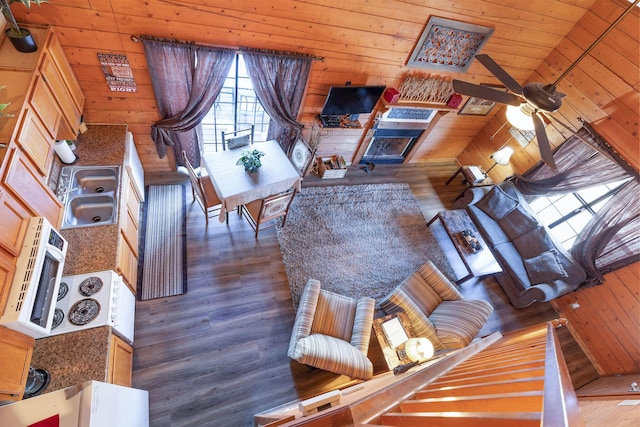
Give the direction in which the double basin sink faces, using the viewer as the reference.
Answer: facing to the right of the viewer

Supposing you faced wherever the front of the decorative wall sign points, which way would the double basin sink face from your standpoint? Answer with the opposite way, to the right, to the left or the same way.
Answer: to the left

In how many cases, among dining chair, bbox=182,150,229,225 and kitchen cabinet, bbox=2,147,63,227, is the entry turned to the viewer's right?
2

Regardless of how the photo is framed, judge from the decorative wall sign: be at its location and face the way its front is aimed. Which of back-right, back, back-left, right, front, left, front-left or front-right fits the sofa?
left

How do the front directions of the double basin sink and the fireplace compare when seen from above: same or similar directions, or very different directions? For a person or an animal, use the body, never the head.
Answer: very different directions

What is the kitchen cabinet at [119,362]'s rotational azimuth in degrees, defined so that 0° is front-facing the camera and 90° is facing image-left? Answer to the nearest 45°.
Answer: approximately 315°

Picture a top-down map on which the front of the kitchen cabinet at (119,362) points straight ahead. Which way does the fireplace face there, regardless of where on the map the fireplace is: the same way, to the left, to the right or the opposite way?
to the right

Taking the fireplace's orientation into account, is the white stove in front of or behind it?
in front

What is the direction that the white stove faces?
to the viewer's right

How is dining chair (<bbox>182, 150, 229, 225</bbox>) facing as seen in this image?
to the viewer's right

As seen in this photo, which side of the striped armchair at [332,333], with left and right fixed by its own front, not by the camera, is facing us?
back

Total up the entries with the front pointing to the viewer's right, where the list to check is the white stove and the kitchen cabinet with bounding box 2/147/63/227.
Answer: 2

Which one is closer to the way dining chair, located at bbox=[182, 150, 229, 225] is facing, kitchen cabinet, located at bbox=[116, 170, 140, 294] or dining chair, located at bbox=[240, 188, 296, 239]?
the dining chair

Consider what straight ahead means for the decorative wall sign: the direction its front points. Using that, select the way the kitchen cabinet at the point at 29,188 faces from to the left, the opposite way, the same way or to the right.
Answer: to the left
